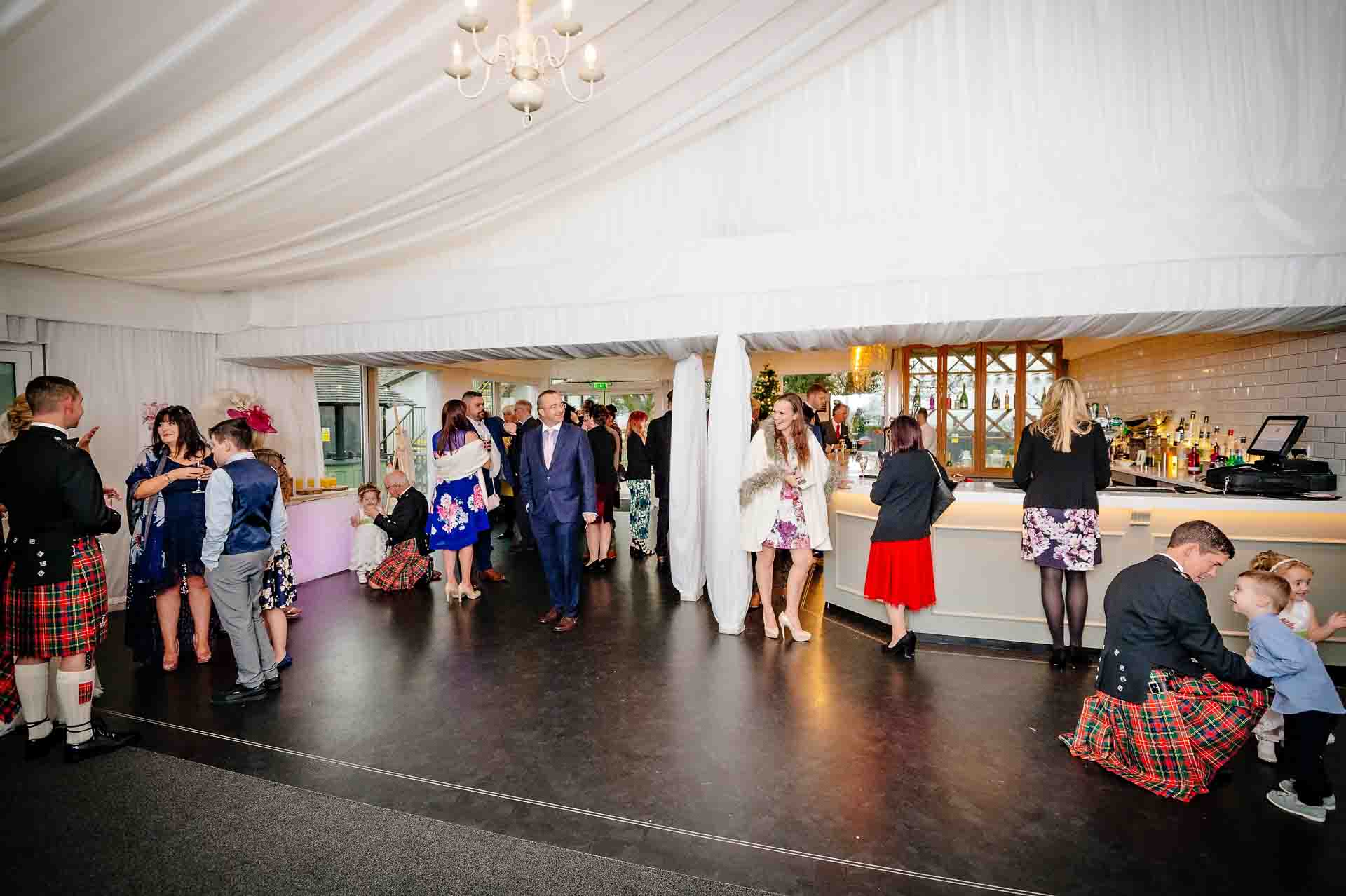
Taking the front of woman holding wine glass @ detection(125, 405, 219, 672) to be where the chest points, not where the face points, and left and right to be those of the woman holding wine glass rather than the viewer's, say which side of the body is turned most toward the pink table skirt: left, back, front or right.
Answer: back

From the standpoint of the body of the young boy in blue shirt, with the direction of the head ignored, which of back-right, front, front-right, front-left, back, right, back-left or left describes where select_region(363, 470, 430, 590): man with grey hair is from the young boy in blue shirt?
front

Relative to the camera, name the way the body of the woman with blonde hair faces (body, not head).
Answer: away from the camera

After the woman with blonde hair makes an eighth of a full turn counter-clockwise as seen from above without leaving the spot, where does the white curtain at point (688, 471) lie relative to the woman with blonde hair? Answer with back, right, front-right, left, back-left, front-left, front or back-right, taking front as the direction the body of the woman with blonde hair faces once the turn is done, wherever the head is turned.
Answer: front-left

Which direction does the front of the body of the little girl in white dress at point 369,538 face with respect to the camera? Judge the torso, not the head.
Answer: toward the camera

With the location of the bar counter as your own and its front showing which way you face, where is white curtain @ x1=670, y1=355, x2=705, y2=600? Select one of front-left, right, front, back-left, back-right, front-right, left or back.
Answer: right

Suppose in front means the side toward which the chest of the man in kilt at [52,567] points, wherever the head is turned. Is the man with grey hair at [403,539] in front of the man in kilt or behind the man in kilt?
in front

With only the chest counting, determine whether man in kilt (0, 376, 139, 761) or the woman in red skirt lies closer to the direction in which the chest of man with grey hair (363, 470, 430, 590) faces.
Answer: the man in kilt

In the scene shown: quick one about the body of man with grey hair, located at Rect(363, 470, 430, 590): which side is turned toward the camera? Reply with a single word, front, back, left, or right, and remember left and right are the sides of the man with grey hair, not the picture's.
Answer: left

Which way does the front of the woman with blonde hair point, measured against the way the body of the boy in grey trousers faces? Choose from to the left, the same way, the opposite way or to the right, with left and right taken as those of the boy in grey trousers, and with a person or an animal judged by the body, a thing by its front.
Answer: to the right

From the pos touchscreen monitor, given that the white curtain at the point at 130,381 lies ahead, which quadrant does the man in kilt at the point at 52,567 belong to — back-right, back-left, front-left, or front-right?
front-left

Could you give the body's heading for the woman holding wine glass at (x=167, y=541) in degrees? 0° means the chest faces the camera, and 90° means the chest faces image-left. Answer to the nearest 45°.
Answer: approximately 315°

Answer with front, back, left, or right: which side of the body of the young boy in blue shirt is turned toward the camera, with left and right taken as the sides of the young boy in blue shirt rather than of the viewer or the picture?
left

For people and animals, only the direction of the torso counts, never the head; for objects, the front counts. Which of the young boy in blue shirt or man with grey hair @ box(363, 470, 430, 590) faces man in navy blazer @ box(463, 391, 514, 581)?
the young boy in blue shirt

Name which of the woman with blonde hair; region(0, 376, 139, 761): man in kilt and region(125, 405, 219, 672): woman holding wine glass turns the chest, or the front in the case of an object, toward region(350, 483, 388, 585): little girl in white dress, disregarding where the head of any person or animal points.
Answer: the man in kilt

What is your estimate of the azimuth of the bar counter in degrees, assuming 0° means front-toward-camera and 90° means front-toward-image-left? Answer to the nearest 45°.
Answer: approximately 0°

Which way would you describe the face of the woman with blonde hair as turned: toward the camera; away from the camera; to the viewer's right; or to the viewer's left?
away from the camera
